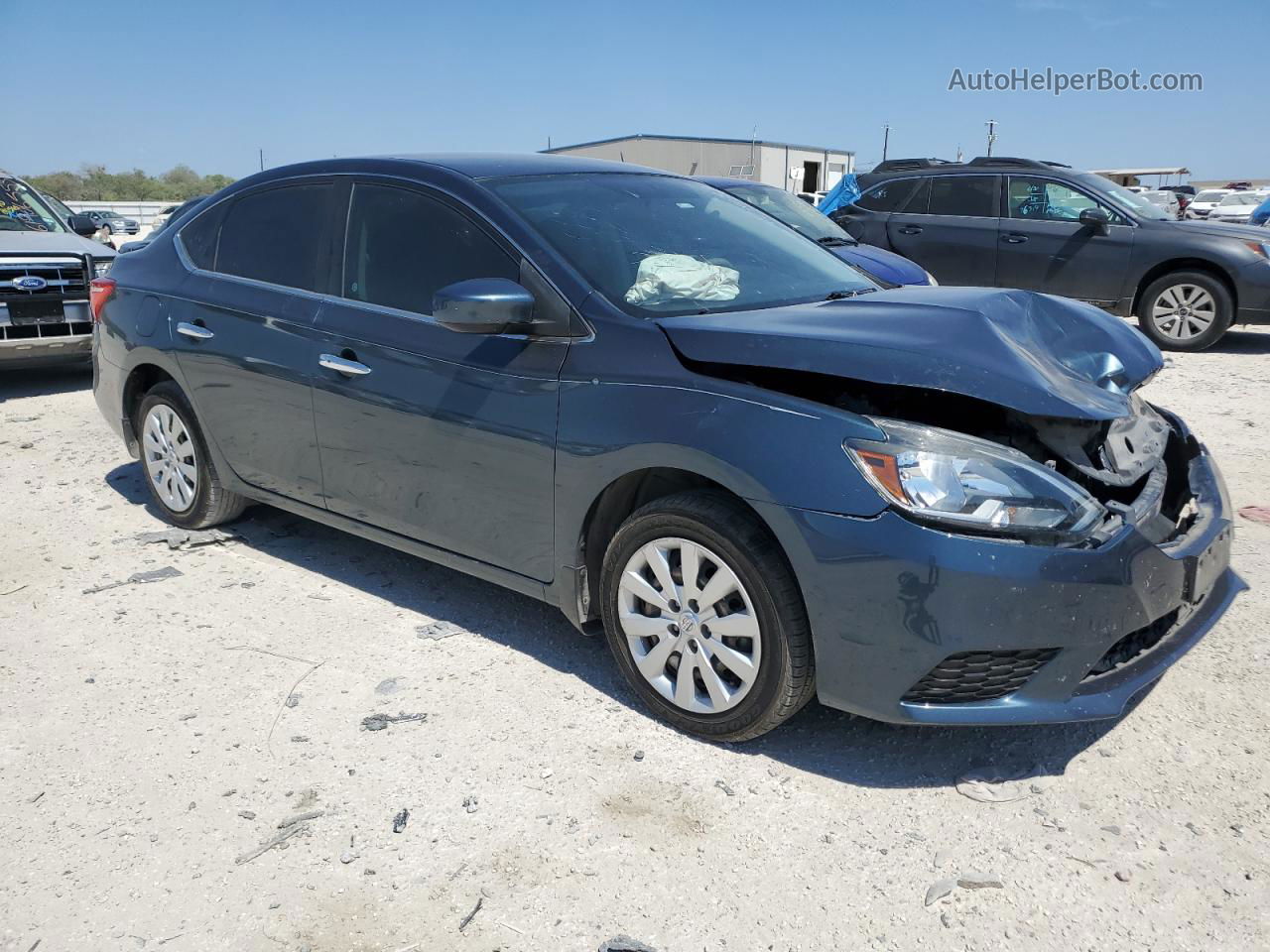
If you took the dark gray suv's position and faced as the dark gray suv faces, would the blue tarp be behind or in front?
behind

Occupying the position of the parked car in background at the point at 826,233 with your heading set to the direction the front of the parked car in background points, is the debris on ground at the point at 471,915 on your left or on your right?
on your right

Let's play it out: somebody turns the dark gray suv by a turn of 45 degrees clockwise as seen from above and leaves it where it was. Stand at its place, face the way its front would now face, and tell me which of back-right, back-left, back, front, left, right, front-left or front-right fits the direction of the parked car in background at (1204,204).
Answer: back-left

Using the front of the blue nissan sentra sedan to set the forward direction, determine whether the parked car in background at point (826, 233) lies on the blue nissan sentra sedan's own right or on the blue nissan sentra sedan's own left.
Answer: on the blue nissan sentra sedan's own left

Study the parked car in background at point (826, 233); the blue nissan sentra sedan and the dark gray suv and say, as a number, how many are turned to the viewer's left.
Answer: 0

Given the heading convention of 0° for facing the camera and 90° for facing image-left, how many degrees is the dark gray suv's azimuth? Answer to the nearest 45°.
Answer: approximately 270°

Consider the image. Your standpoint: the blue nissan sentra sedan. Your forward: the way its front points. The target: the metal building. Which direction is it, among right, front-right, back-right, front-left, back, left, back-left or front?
back-left

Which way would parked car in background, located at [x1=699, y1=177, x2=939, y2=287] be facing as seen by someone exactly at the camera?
facing the viewer and to the right of the viewer

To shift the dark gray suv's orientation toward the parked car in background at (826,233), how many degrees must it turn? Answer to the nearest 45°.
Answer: approximately 135° to its right

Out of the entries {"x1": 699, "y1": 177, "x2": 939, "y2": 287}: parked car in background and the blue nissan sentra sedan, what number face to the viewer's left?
0

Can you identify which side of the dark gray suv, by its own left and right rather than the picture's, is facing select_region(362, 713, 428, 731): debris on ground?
right
